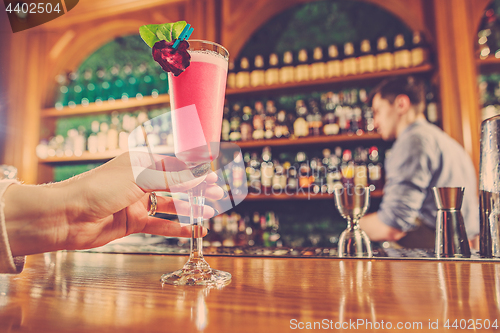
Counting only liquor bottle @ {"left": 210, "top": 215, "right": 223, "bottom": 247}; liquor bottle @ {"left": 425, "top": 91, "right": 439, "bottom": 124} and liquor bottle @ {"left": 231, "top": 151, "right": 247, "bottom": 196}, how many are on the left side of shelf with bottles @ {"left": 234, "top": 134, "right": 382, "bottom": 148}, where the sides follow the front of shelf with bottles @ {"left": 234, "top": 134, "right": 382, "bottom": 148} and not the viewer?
1

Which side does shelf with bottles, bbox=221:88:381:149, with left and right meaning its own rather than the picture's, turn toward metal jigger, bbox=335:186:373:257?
front

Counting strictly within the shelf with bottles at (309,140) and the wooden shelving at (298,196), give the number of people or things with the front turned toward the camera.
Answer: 2

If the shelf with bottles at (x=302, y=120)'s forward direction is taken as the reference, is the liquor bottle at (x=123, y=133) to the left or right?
on its right

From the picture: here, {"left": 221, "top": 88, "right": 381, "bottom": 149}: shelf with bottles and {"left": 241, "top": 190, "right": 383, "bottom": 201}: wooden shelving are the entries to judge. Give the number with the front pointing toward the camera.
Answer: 2

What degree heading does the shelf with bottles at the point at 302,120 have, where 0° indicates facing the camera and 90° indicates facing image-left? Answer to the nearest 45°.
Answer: approximately 0°

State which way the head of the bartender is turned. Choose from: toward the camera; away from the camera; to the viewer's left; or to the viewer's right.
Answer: to the viewer's left

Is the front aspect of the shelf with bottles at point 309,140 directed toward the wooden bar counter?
yes

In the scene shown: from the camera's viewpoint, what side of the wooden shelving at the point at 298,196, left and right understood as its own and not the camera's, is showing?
front
